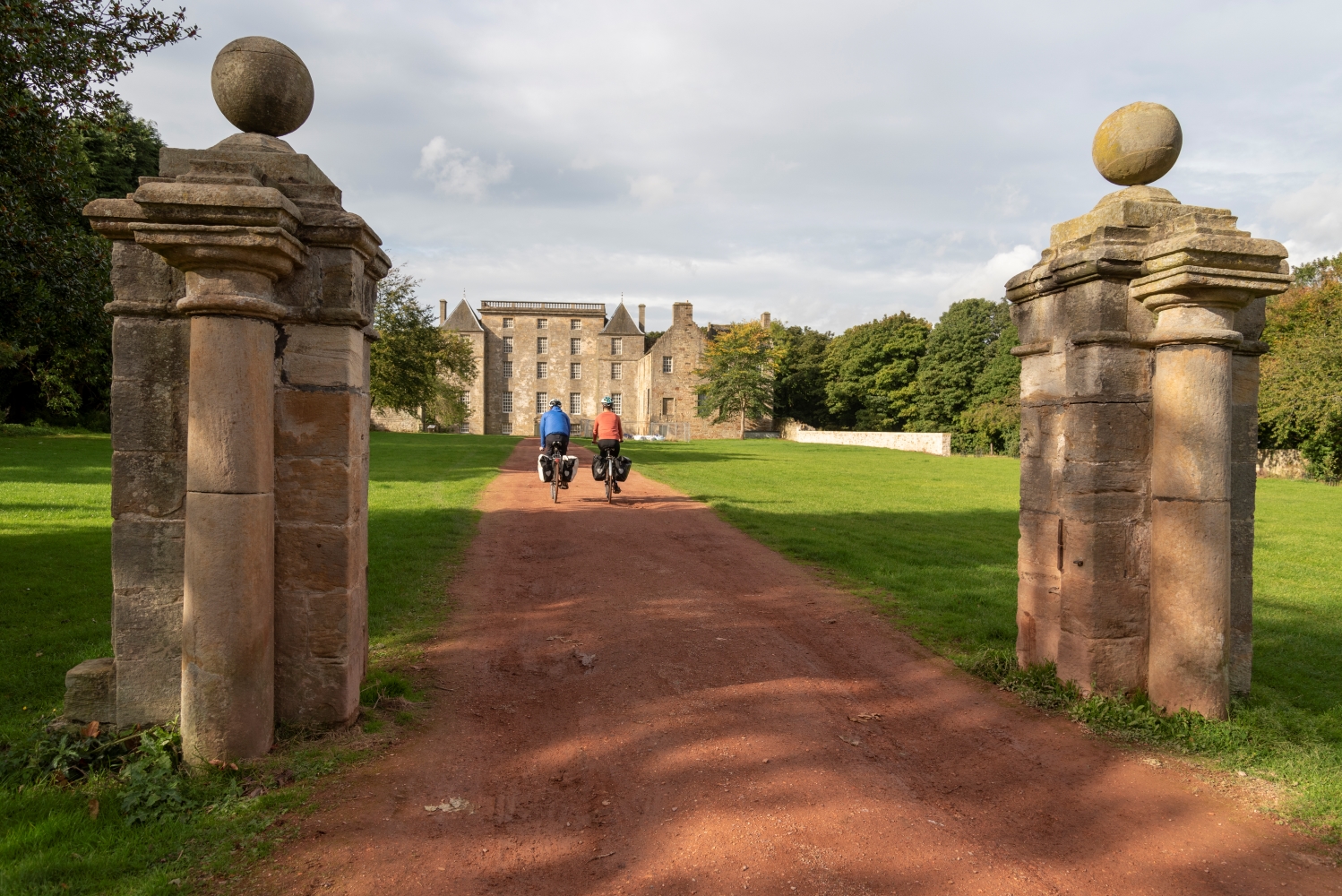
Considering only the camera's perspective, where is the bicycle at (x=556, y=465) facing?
facing away from the viewer

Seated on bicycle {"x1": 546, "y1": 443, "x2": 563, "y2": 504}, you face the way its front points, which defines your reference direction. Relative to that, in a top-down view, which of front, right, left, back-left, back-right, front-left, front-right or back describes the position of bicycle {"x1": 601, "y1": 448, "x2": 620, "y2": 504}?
right

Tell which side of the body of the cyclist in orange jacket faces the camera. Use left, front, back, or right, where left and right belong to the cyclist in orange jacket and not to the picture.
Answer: back

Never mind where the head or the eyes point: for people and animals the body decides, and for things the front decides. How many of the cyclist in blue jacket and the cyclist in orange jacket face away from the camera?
2

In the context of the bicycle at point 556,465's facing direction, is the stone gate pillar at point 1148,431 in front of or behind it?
behind

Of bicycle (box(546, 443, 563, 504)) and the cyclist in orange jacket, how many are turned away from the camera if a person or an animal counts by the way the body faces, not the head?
2

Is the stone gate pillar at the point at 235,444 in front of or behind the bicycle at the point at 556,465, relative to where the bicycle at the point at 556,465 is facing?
behind

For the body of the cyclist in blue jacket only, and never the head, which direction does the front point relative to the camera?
away from the camera

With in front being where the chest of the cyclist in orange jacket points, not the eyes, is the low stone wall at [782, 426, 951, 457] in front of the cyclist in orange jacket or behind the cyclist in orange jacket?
in front

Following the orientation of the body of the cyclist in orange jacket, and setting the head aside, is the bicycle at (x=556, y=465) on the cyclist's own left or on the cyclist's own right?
on the cyclist's own left
